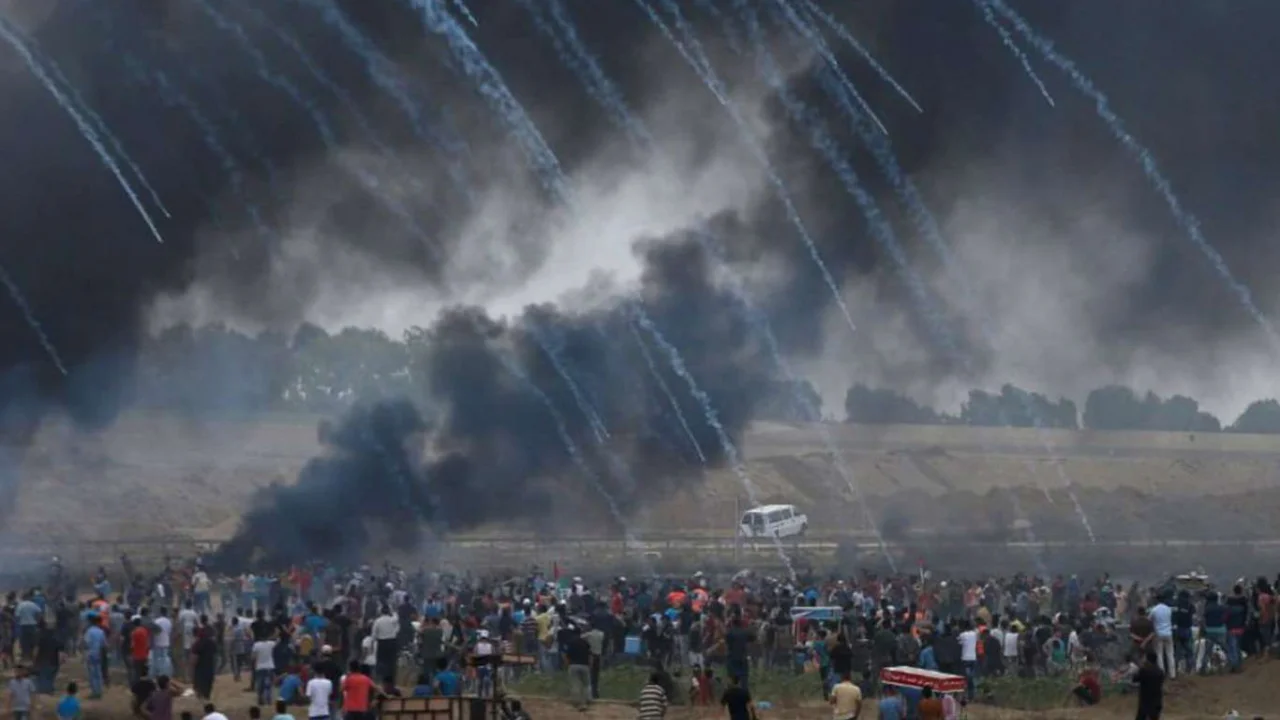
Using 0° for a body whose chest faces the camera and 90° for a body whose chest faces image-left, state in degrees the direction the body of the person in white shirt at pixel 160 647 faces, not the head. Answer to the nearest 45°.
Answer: approximately 180°

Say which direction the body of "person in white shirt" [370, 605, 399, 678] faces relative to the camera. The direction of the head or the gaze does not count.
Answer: away from the camera

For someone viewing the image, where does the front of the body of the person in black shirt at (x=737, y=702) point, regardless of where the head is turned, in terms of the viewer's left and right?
facing away from the viewer

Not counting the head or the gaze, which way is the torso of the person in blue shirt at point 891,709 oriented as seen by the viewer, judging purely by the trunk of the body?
away from the camera

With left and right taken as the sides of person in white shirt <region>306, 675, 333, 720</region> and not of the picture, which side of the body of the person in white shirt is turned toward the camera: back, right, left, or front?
back

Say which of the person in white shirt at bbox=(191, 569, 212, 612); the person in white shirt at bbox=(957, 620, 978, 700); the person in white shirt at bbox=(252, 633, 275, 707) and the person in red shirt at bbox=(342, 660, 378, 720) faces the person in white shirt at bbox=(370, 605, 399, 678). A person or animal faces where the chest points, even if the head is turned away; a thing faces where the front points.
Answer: the person in red shirt

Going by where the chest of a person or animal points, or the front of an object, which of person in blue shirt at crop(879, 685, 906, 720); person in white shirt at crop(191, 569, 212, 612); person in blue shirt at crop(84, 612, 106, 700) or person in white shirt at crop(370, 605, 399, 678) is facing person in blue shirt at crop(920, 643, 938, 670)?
person in blue shirt at crop(879, 685, 906, 720)

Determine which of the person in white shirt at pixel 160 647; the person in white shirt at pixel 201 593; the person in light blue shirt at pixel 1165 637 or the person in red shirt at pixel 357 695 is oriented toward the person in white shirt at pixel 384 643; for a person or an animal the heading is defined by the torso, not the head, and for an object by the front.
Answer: the person in red shirt

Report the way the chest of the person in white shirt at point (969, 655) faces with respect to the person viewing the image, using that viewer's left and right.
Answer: facing away from the viewer

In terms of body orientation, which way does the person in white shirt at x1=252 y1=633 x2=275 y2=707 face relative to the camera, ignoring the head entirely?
away from the camera

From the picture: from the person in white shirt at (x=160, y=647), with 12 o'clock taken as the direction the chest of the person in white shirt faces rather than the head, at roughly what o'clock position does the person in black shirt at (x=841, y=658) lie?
The person in black shirt is roughly at 4 o'clock from the person in white shirt.

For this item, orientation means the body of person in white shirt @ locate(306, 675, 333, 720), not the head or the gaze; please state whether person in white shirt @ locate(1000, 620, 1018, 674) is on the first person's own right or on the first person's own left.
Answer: on the first person's own right

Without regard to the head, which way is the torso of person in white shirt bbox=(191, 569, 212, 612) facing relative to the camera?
away from the camera

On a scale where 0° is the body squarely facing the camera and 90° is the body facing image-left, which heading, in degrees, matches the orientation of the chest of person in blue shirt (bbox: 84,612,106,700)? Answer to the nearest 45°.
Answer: approximately 180°

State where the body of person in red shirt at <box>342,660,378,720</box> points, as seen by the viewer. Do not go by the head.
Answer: away from the camera

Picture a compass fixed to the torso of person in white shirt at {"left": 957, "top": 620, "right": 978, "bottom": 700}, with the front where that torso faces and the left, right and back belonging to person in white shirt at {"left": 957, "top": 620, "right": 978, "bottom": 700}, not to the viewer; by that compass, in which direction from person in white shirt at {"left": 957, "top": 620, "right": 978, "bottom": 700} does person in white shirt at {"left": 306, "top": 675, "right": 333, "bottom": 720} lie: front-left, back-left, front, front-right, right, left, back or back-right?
back-left

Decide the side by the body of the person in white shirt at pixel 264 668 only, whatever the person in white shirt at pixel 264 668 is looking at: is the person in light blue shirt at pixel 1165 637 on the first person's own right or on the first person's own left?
on the first person's own right
